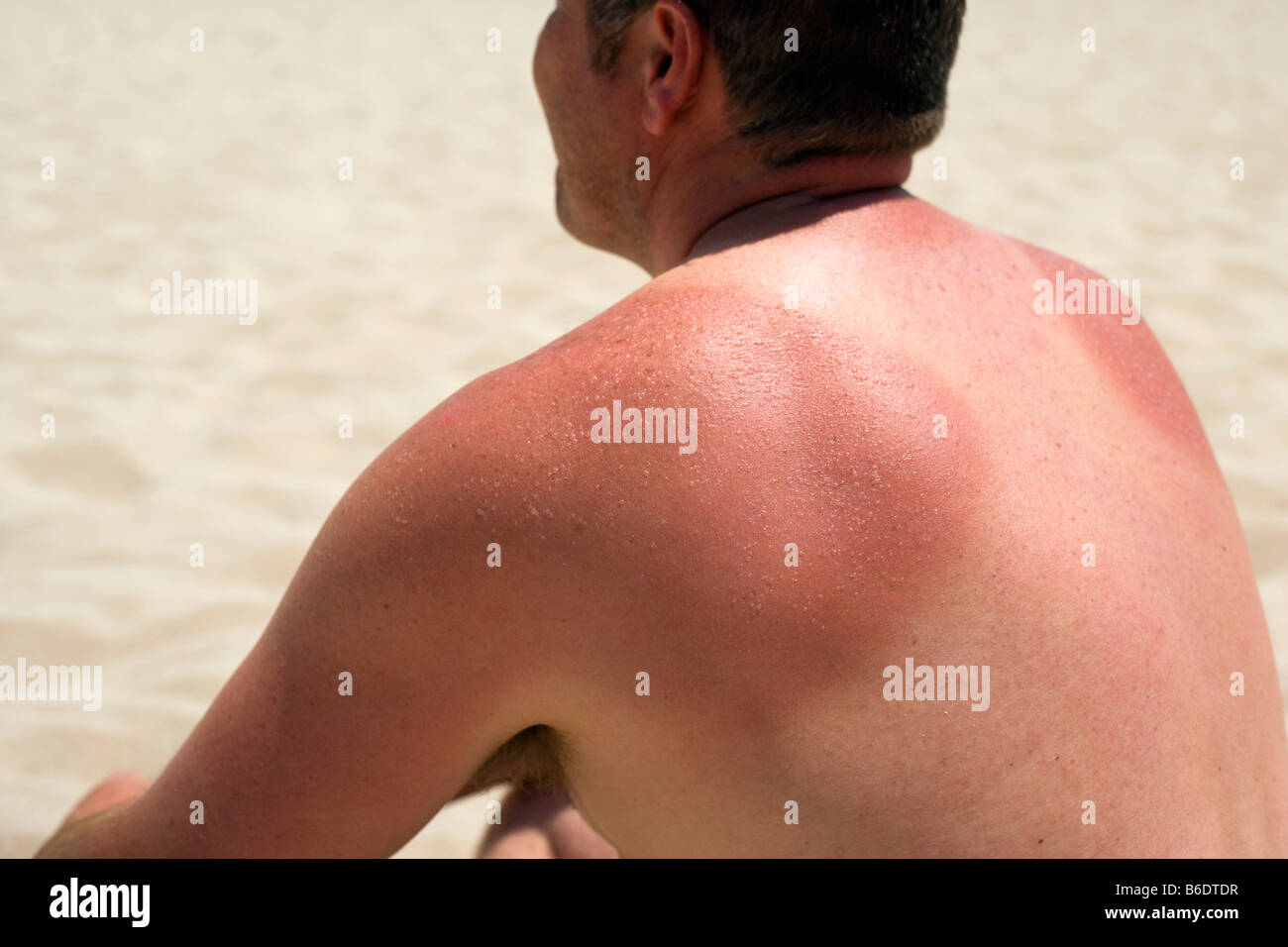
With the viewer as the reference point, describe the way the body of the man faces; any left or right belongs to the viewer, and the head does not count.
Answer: facing away from the viewer and to the left of the viewer

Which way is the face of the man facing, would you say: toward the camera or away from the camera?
away from the camera
